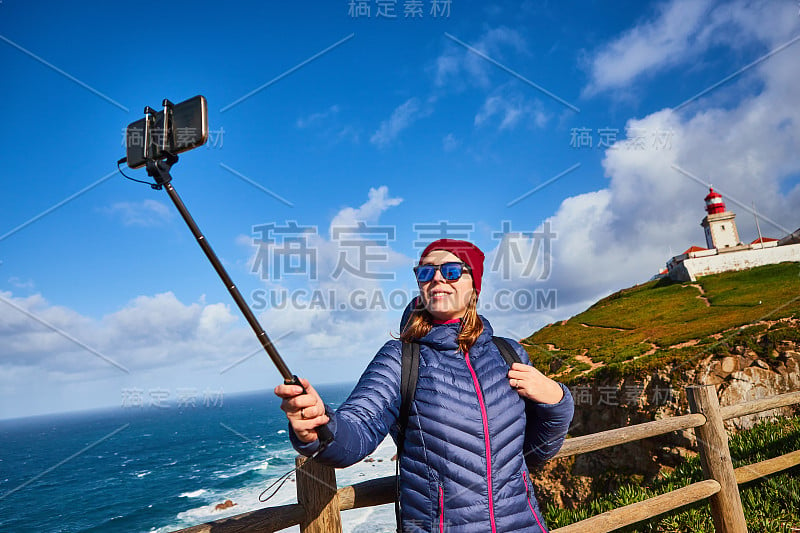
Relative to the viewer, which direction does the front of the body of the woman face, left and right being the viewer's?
facing the viewer

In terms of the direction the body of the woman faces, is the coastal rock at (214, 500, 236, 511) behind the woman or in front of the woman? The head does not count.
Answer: behind

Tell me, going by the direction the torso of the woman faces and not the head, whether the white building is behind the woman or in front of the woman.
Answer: behind
